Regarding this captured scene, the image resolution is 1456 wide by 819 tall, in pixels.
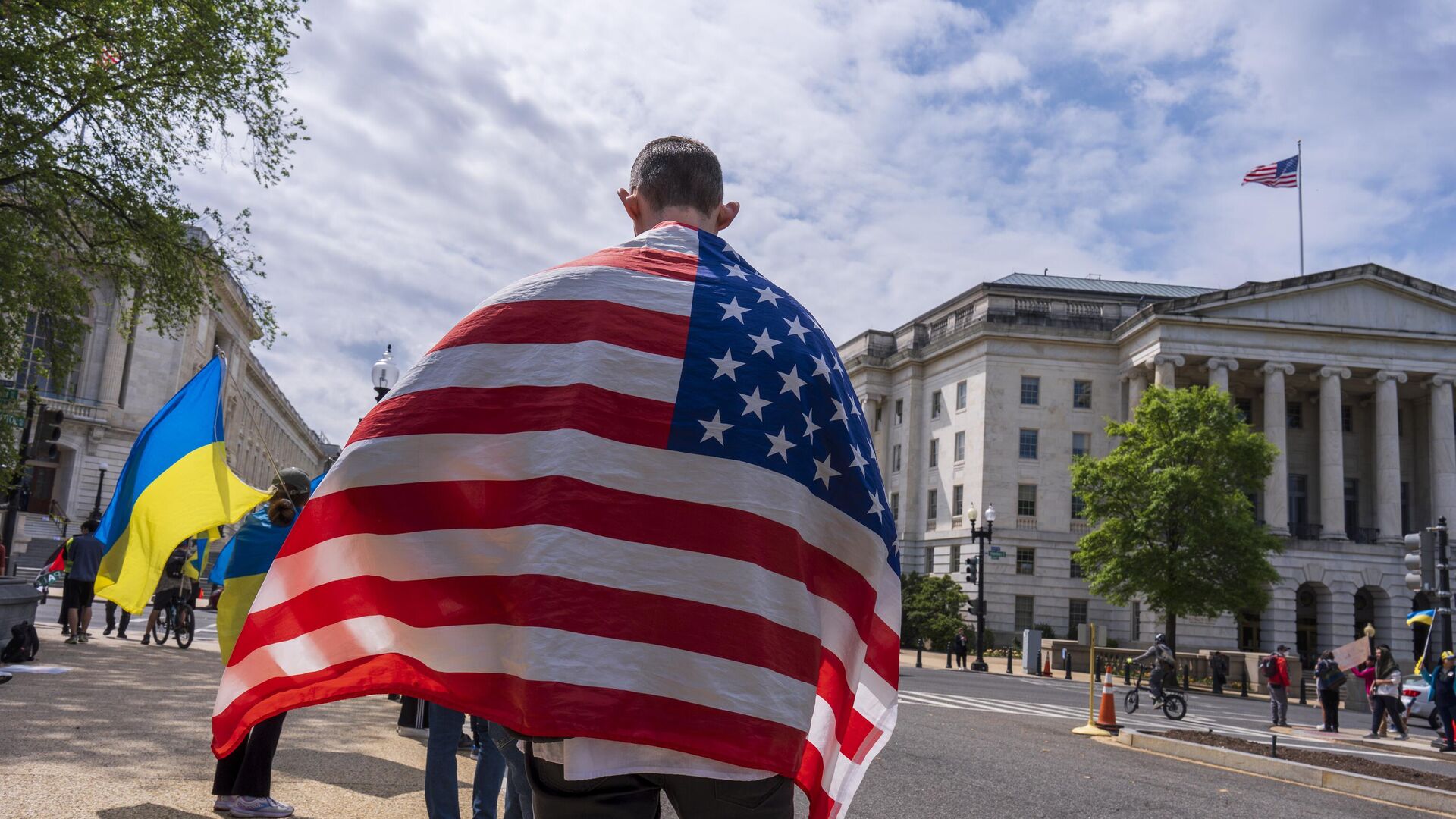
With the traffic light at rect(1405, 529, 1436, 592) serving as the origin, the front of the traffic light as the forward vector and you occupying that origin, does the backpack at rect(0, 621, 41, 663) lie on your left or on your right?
on your left

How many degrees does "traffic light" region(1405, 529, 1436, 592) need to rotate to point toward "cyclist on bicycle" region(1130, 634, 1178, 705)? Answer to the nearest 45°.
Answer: approximately 45° to its right

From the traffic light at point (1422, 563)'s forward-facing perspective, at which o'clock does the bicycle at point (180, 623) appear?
The bicycle is roughly at 11 o'clock from the traffic light.

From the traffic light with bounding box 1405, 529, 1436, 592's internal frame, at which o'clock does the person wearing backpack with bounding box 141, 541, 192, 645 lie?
The person wearing backpack is roughly at 11 o'clock from the traffic light.

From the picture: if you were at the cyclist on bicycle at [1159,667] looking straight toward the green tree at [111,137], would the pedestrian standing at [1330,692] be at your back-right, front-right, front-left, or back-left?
back-left

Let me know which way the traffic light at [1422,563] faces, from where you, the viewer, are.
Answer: facing to the left of the viewer

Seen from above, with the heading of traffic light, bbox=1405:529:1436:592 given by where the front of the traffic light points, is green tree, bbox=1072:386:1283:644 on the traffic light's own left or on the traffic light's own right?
on the traffic light's own right
